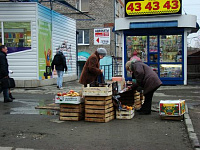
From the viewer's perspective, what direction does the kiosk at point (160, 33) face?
toward the camera

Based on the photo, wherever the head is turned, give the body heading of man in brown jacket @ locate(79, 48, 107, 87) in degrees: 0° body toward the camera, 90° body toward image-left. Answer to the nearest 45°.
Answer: approximately 270°

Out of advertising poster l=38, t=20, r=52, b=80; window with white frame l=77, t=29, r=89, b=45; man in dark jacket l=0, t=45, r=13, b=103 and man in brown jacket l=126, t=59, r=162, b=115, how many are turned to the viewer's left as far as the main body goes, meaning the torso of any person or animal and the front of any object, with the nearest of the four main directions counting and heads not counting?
1

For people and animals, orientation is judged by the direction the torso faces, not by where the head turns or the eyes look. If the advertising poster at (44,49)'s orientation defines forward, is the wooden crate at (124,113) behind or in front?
in front

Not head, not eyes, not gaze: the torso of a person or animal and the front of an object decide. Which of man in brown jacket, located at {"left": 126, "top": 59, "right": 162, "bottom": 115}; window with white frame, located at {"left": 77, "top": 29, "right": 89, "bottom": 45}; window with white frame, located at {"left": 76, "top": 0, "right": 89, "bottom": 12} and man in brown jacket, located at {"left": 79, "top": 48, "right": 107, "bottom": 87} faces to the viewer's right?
man in brown jacket, located at {"left": 79, "top": 48, "right": 107, "bottom": 87}

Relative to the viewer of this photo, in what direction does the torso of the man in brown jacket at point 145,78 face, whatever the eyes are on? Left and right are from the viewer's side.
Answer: facing to the left of the viewer

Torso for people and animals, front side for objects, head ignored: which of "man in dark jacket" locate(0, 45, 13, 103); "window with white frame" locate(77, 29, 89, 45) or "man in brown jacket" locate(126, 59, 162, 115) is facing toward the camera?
the window with white frame

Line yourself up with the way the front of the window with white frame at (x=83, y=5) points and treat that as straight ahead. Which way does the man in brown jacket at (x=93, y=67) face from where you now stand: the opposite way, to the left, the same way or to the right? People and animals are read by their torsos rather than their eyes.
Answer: to the left

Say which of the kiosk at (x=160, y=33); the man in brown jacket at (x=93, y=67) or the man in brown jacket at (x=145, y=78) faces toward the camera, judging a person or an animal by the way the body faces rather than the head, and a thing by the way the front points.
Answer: the kiosk

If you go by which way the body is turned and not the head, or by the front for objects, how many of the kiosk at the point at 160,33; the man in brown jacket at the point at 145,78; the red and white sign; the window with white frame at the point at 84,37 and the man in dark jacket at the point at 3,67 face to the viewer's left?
1

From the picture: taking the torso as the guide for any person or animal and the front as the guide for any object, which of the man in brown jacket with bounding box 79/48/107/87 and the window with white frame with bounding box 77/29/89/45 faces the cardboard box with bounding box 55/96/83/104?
the window with white frame

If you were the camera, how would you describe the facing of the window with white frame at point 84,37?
facing the viewer

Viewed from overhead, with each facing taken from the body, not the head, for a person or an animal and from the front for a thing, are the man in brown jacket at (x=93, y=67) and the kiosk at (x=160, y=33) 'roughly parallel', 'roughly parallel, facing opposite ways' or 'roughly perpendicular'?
roughly perpendicular

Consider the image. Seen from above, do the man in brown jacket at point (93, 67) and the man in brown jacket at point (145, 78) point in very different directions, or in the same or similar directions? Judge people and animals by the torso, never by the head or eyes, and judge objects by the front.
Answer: very different directions

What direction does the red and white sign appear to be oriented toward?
toward the camera

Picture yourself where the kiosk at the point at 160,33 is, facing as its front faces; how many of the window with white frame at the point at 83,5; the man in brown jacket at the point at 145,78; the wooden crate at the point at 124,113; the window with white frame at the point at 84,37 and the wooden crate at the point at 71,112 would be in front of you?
3

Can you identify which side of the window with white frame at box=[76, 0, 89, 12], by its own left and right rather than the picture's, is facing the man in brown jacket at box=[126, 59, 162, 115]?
front
